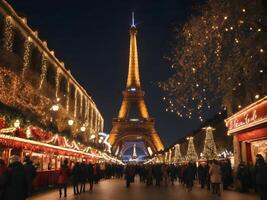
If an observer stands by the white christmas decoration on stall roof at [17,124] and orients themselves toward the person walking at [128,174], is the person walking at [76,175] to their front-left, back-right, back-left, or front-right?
front-right

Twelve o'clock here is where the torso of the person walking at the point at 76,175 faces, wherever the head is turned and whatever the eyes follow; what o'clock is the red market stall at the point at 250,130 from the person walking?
The red market stall is roughly at 3 o'clock from the person walking.

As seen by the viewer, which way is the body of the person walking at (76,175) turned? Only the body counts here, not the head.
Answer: away from the camera

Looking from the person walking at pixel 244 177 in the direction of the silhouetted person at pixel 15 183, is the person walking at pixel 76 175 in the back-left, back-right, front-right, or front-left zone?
front-right

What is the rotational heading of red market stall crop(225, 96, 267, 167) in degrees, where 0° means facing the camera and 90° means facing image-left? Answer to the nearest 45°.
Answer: approximately 45°

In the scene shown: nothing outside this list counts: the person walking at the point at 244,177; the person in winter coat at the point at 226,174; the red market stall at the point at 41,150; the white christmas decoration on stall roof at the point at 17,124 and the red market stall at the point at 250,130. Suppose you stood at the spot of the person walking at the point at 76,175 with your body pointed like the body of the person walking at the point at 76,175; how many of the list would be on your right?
3

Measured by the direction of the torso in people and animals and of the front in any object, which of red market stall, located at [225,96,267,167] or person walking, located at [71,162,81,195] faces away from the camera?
the person walking

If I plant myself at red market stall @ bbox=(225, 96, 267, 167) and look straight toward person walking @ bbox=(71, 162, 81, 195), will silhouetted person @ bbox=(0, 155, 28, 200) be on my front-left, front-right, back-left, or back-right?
front-left

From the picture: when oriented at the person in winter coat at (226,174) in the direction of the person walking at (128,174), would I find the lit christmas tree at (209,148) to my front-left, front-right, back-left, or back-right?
front-right

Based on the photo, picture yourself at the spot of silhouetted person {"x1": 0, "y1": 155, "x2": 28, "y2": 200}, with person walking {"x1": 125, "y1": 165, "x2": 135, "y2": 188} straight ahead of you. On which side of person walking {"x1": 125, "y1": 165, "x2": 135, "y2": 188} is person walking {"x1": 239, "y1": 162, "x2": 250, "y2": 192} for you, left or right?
right

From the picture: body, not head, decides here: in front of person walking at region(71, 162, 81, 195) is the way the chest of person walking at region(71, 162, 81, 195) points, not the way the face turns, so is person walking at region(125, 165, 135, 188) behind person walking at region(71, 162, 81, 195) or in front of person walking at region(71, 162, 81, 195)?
in front

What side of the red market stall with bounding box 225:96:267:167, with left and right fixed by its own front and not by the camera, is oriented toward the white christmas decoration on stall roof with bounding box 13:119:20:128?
front

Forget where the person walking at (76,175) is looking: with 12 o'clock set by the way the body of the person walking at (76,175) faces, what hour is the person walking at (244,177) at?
the person walking at (244,177) is roughly at 3 o'clock from the person walking at (76,175).

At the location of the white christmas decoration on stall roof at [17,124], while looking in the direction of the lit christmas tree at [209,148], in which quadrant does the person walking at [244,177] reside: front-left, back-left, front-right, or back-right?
front-right
